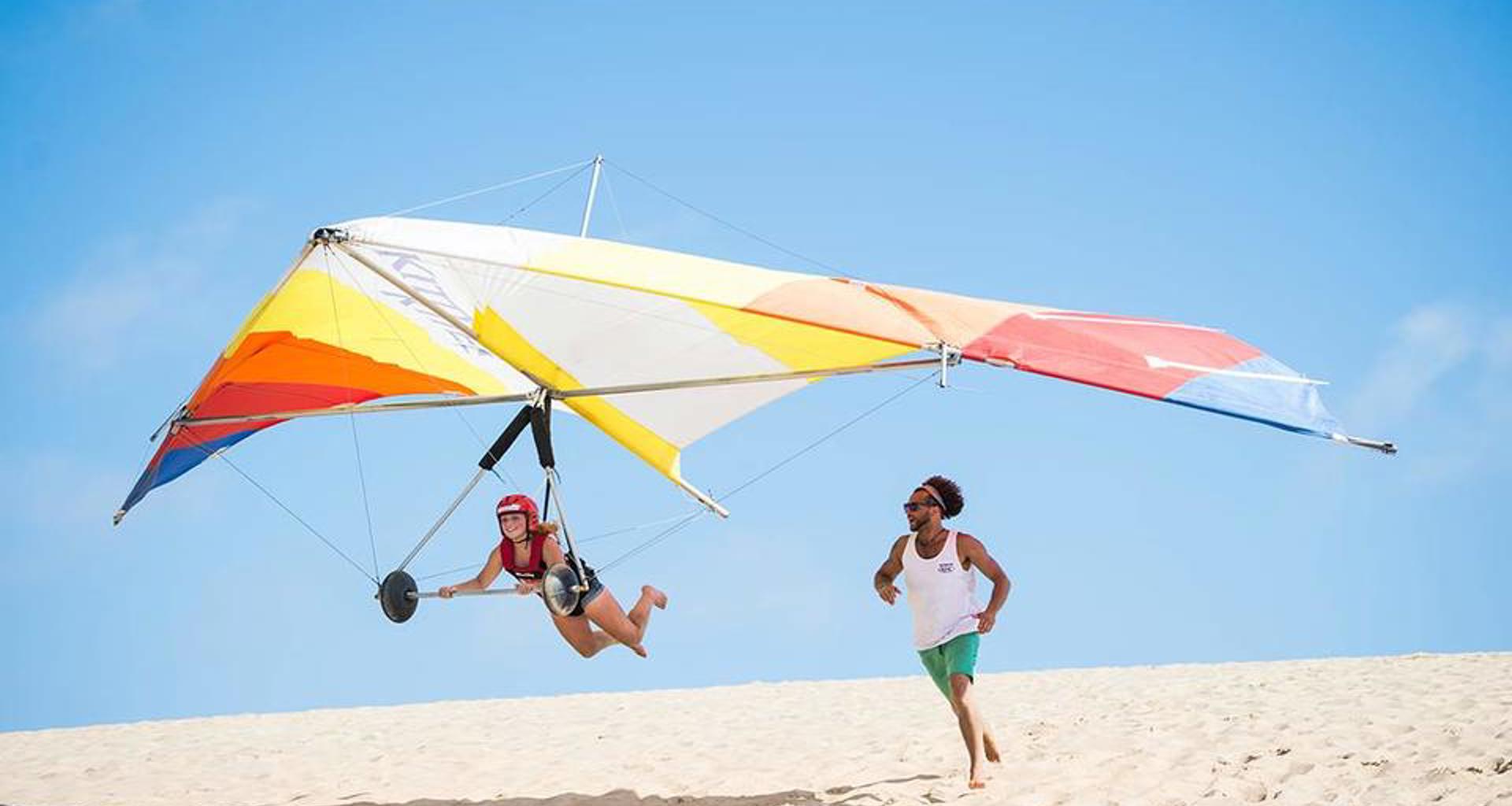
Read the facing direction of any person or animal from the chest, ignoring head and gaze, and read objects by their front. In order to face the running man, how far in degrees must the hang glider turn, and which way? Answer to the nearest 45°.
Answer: approximately 135° to its left

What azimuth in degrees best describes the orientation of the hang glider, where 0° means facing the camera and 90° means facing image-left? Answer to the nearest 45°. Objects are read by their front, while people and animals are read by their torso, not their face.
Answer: approximately 45°

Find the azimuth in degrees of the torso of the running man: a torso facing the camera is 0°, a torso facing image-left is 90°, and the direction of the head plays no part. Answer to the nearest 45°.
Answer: approximately 45°

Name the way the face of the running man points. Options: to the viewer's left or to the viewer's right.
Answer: to the viewer's left
